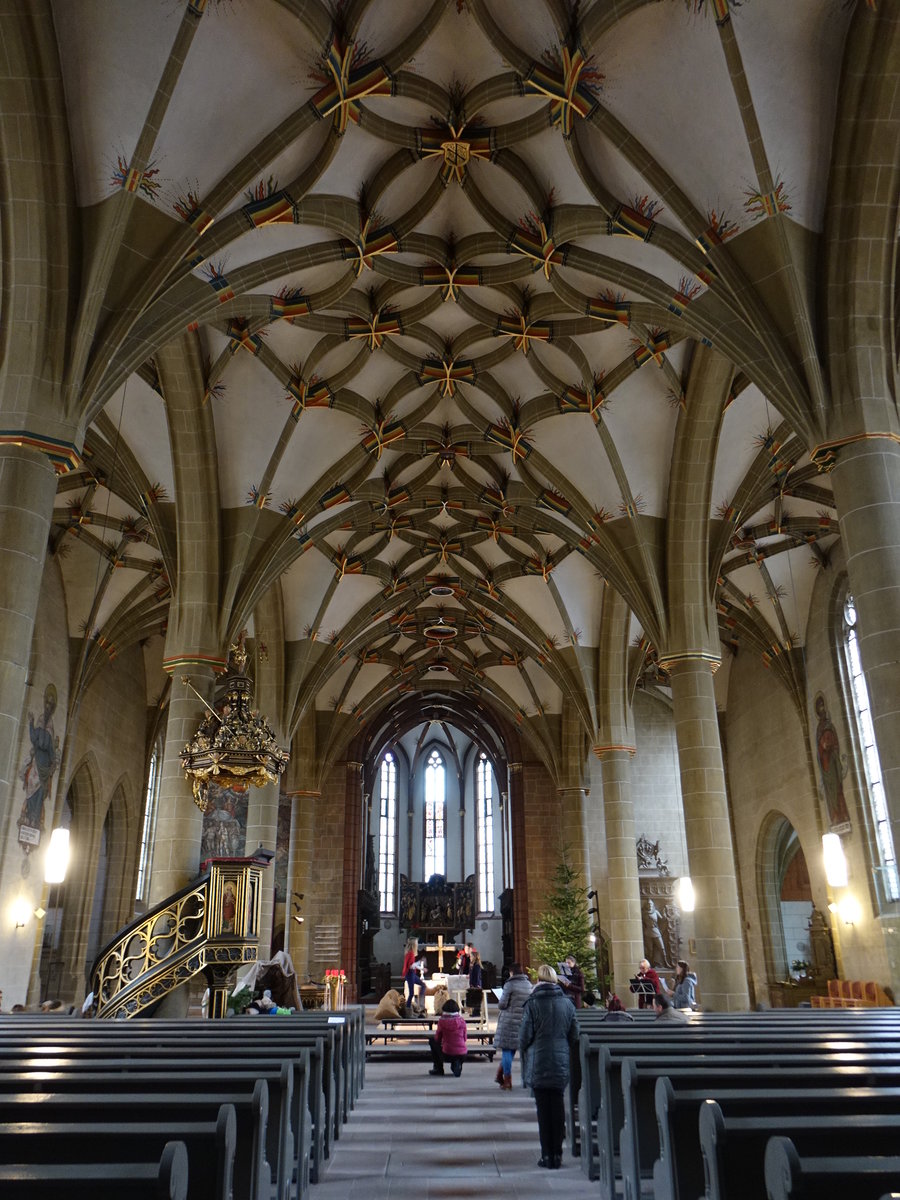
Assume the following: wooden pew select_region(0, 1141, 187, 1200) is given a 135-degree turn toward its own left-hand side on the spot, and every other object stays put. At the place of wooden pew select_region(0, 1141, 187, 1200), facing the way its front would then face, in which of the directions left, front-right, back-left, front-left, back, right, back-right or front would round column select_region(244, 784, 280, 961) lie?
back-right

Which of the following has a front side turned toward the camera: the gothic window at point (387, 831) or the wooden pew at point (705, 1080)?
the gothic window

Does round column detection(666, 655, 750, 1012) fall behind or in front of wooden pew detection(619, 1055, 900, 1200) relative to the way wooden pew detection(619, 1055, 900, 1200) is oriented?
in front

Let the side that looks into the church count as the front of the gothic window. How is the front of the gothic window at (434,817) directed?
toward the camera

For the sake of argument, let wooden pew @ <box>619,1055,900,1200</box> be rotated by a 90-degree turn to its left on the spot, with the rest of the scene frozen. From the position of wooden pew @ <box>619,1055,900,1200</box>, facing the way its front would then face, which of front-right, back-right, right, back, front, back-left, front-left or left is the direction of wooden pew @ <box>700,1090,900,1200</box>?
left

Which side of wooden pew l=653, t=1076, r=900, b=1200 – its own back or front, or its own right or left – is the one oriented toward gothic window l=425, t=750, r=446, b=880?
front

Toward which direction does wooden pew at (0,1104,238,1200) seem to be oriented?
away from the camera

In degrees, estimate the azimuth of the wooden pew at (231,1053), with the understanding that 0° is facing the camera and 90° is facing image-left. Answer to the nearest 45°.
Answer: approximately 180°

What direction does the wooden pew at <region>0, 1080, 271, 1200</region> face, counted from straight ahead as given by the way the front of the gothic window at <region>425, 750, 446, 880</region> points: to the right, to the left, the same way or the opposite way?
the opposite way

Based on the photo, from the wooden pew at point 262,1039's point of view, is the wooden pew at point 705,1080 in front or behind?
behind

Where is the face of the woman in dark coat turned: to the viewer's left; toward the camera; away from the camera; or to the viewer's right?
away from the camera

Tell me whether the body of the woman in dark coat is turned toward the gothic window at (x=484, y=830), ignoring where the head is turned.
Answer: yes

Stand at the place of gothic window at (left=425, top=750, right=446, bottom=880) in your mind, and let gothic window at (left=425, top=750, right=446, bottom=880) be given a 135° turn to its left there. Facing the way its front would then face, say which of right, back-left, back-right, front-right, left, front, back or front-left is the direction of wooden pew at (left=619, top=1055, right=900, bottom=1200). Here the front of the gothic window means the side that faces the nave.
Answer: back-right

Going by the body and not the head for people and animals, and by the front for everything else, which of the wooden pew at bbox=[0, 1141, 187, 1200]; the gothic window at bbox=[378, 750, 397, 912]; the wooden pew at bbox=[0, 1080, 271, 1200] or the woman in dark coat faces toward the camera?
the gothic window

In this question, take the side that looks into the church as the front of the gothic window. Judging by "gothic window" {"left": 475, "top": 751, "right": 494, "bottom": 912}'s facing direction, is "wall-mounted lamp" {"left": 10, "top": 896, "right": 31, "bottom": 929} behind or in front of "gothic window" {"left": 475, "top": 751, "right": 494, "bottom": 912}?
in front

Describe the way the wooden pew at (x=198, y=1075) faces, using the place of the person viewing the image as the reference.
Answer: facing away from the viewer

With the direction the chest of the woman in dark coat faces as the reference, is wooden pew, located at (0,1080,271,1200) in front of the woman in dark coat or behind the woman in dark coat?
behind
